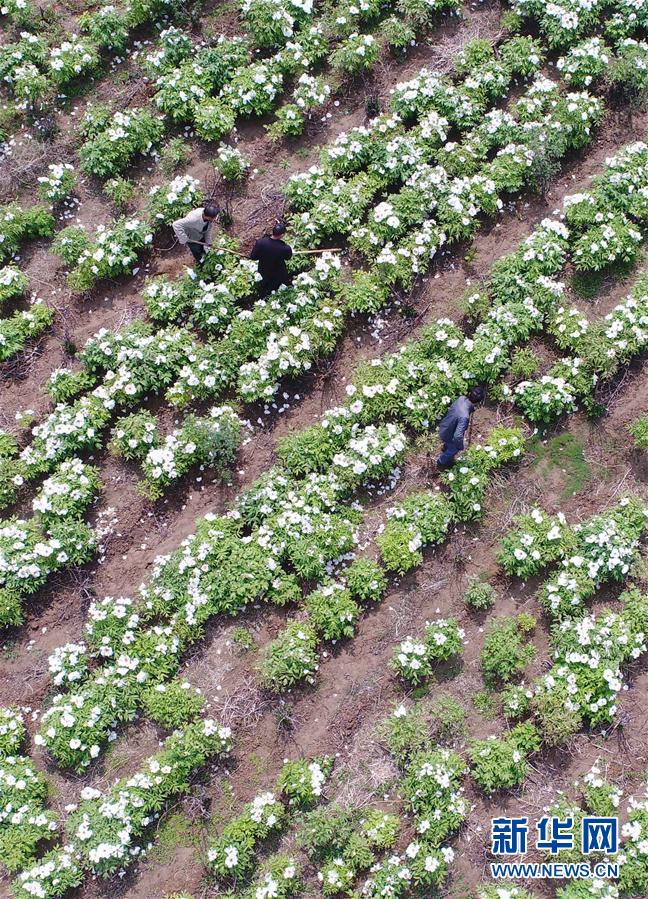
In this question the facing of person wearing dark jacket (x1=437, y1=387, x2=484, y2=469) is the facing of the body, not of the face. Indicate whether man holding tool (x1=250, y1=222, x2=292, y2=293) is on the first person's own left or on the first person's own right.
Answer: on the first person's own left

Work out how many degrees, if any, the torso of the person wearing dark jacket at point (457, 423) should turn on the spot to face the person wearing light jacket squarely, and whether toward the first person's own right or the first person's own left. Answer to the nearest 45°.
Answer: approximately 90° to the first person's own left

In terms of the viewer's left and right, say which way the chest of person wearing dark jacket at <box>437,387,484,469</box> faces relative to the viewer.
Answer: facing away from the viewer and to the right of the viewer

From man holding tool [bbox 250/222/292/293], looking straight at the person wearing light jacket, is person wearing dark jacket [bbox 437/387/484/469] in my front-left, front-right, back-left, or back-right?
back-left
